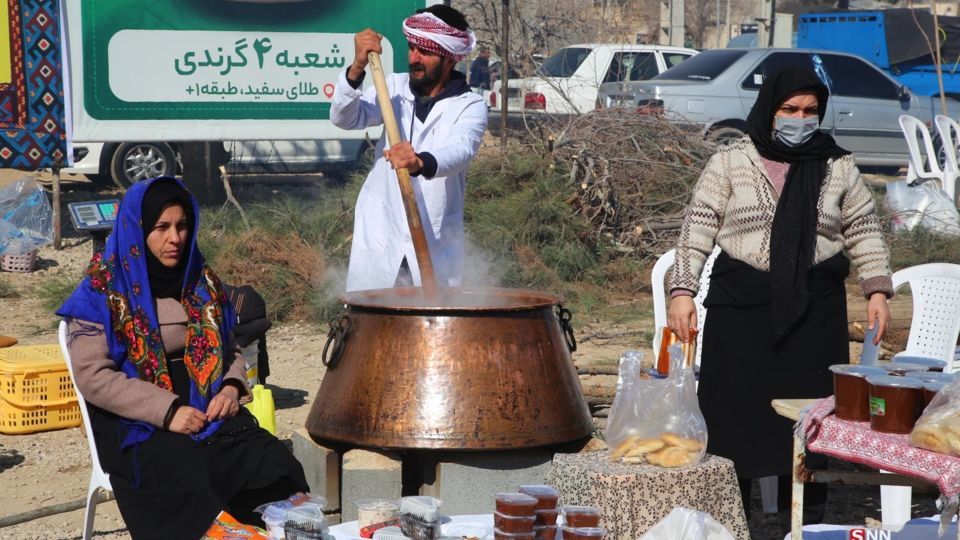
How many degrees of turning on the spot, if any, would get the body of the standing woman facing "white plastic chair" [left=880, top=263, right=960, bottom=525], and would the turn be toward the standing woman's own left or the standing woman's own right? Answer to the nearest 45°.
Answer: approximately 135° to the standing woman's own left

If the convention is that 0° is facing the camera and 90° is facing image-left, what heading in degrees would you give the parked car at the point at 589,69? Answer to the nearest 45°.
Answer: approximately 225°

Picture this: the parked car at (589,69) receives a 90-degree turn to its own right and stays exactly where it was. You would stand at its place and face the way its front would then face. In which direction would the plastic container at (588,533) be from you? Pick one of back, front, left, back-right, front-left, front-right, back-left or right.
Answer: front-right

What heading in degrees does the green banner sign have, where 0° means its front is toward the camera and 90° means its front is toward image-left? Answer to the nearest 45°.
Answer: approximately 0°

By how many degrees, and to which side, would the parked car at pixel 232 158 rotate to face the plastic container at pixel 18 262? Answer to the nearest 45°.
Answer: approximately 45° to its left

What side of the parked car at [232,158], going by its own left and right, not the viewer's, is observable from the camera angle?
left

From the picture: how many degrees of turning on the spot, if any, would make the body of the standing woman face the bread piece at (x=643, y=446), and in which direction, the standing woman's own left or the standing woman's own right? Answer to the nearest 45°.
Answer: approximately 45° to the standing woman's own right
